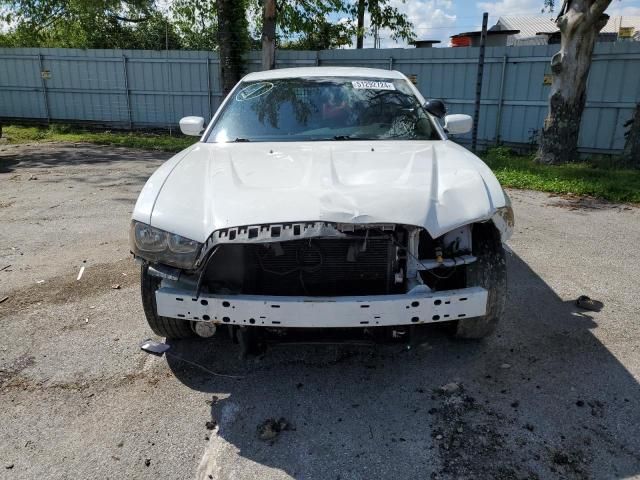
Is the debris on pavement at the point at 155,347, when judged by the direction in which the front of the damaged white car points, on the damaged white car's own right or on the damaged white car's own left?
on the damaged white car's own right

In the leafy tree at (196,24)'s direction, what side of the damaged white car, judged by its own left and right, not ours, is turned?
back

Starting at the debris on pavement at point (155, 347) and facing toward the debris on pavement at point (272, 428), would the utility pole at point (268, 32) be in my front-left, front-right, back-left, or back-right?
back-left

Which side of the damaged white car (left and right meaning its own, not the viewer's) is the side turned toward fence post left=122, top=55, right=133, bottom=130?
back

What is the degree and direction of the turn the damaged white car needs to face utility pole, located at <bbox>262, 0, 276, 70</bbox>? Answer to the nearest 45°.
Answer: approximately 180°

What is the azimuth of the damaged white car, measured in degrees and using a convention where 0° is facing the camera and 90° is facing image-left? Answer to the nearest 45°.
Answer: approximately 0°

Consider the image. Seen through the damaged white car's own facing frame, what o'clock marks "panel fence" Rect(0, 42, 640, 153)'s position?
The panel fence is roughly at 6 o'clock from the damaged white car.

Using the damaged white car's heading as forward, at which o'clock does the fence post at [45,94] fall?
The fence post is roughly at 5 o'clock from the damaged white car.

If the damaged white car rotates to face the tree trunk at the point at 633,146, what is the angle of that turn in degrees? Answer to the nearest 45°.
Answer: approximately 135° to its left

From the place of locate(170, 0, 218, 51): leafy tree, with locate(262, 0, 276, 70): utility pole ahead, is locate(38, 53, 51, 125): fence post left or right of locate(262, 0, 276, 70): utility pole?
right
